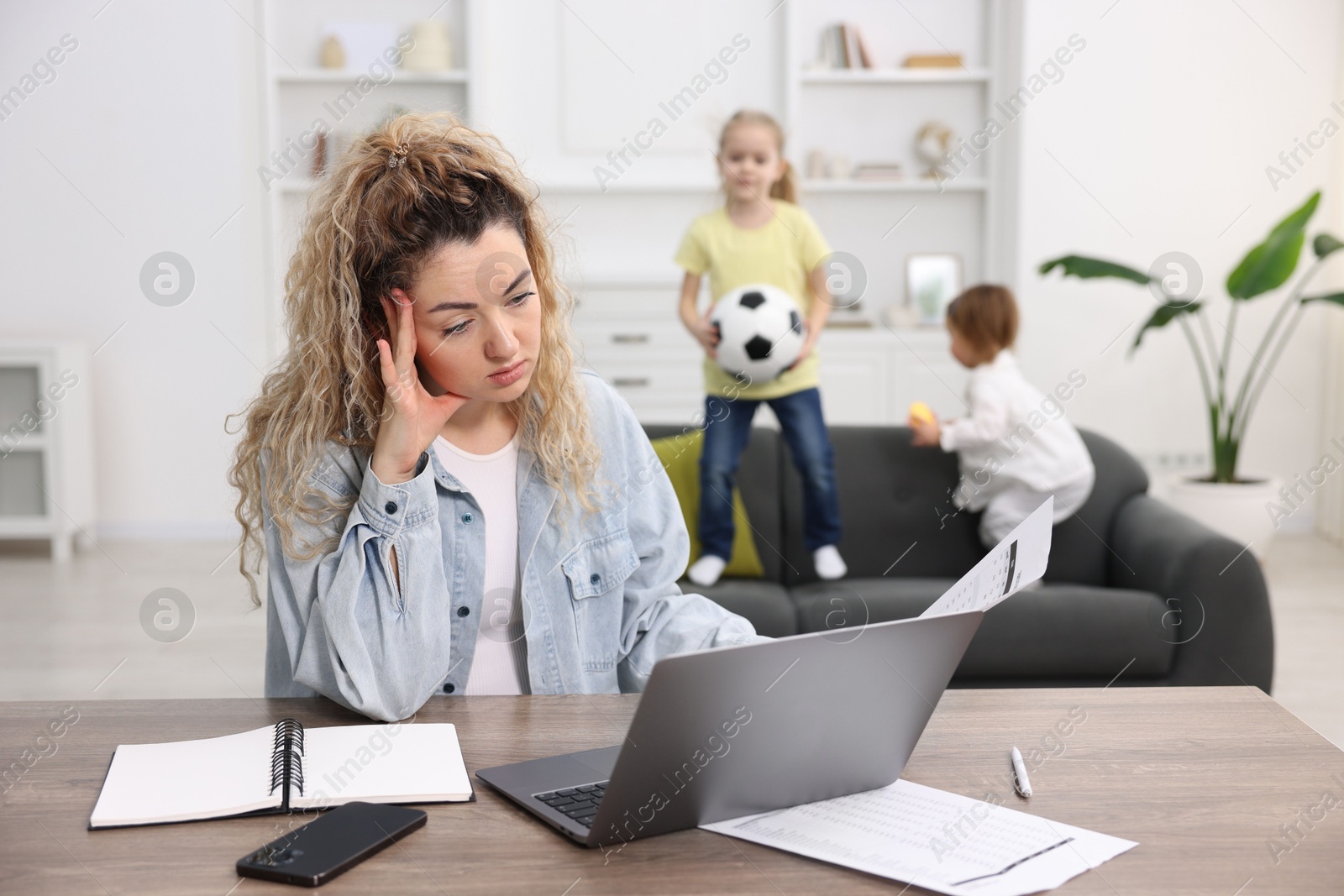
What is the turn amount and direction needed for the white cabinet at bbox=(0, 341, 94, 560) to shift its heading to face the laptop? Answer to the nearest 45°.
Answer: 0° — it already faces it

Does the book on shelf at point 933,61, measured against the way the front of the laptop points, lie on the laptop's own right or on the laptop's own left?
on the laptop's own right

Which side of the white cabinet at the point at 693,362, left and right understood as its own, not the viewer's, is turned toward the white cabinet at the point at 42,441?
right

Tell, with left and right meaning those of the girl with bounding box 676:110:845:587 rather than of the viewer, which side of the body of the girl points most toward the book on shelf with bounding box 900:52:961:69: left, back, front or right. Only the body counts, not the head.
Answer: back

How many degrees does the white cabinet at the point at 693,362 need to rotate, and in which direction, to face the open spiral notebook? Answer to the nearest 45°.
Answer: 0° — it already faces it

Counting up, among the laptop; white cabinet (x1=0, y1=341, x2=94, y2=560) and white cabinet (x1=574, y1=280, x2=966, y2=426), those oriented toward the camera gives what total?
2
